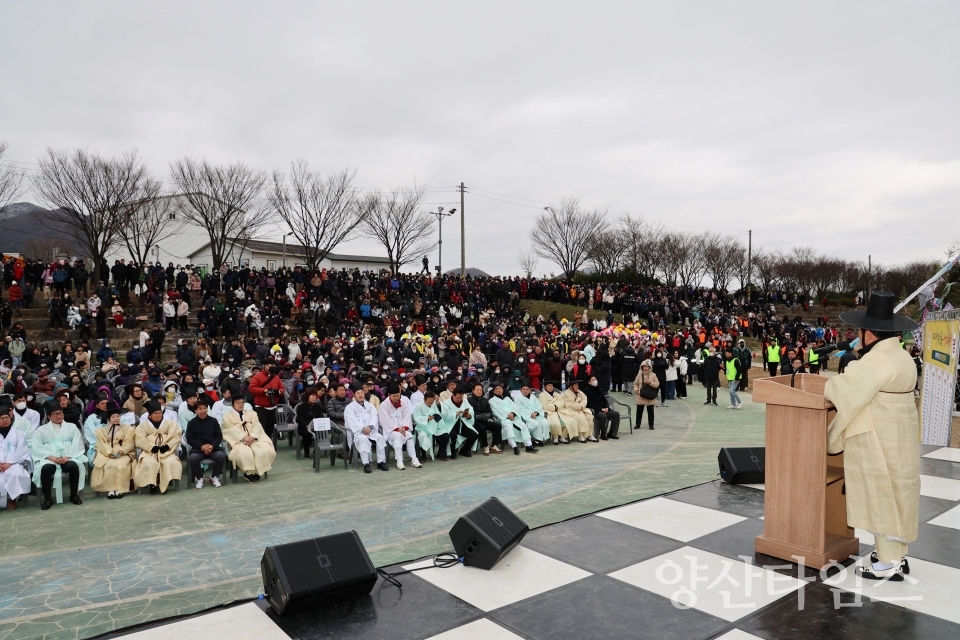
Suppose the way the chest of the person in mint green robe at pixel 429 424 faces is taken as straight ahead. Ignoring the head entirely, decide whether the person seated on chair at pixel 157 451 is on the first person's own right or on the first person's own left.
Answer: on the first person's own right

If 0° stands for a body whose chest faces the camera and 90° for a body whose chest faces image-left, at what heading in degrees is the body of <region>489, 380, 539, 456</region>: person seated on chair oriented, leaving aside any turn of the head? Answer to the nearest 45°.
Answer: approximately 315°

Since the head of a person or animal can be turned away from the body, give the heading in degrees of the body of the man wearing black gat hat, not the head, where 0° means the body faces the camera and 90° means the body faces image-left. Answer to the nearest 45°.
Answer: approximately 135°

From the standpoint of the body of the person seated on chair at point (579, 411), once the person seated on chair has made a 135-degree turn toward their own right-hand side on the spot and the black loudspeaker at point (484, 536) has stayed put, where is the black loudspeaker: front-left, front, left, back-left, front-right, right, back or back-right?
left

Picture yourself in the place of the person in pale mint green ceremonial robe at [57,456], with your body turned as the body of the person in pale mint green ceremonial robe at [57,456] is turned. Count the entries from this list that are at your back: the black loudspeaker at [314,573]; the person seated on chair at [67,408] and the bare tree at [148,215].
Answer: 2

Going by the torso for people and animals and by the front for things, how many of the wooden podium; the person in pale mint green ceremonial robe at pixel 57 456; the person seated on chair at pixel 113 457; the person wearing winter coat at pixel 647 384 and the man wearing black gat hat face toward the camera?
3

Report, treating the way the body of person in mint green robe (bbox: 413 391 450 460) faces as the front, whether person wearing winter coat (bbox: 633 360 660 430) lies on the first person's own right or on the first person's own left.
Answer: on the first person's own left

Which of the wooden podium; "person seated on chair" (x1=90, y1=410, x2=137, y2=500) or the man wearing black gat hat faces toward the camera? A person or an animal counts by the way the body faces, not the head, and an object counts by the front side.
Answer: the person seated on chair

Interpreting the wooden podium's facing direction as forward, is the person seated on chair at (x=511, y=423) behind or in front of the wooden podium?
in front

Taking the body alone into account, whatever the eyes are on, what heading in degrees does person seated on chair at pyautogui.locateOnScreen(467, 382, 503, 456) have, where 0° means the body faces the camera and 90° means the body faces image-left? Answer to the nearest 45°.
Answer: approximately 315°

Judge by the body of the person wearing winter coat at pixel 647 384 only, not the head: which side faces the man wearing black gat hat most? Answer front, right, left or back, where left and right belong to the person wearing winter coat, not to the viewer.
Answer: front
